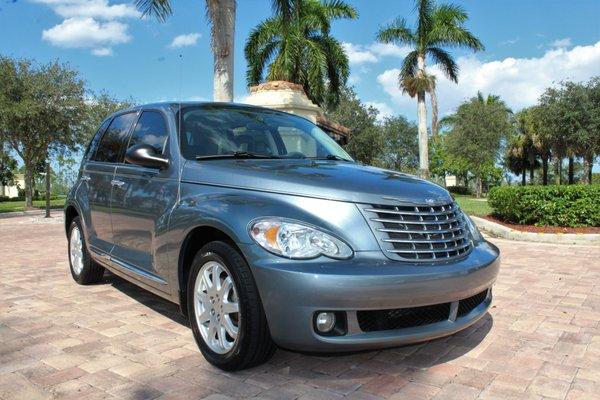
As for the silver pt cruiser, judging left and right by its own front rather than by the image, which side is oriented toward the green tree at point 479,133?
left

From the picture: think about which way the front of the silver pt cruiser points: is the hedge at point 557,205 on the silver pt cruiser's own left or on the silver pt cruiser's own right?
on the silver pt cruiser's own left

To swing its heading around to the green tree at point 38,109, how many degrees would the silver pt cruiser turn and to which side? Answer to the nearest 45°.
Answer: approximately 180°

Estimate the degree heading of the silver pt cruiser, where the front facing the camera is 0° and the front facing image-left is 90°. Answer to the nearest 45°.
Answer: approximately 315°

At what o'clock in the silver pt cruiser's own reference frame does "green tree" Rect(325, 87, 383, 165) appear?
The green tree is roughly at 8 o'clock from the silver pt cruiser.

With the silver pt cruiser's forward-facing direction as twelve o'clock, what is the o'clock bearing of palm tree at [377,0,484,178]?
The palm tree is roughly at 8 o'clock from the silver pt cruiser.

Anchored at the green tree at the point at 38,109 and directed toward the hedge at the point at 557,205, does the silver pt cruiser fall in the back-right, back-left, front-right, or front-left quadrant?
front-right

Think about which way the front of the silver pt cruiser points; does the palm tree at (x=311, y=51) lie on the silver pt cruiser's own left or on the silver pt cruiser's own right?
on the silver pt cruiser's own left

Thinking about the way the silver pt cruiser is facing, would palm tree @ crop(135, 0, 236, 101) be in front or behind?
behind

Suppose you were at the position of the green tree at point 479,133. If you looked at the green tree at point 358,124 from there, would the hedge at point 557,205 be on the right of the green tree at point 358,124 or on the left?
left
